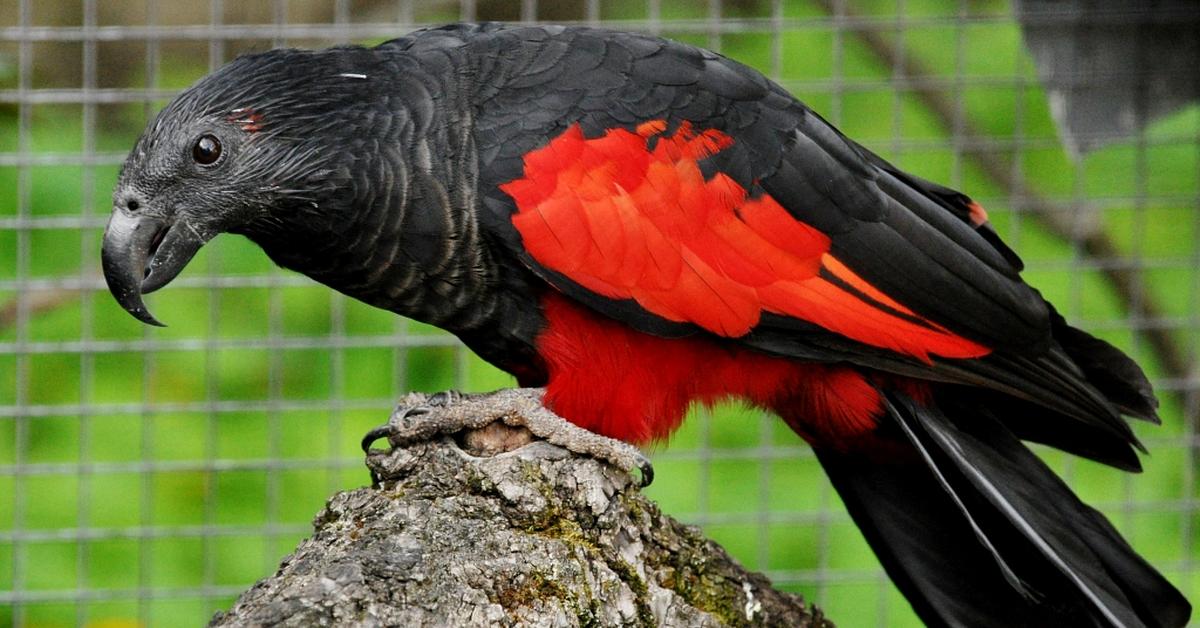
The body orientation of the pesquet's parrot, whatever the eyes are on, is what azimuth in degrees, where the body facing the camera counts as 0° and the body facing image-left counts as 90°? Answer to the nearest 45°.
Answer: approximately 90°

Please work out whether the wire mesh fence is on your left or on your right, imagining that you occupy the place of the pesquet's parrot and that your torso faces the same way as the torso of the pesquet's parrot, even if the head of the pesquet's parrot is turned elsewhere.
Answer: on your right
